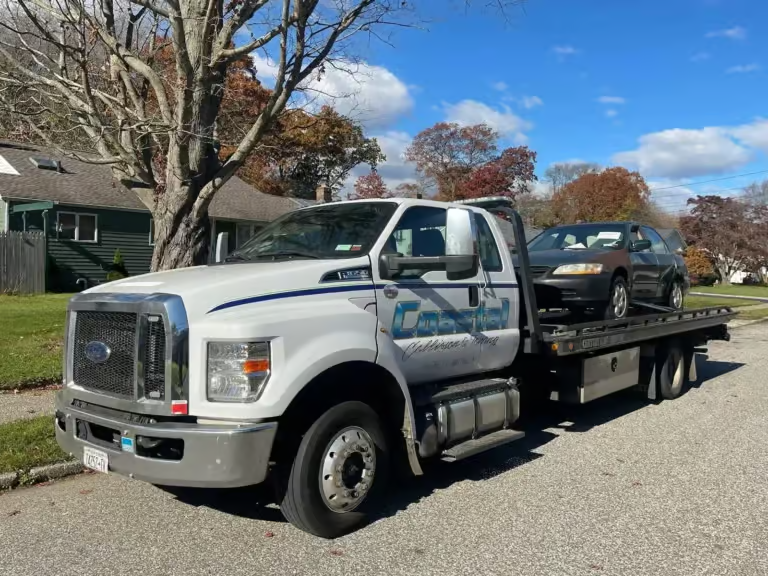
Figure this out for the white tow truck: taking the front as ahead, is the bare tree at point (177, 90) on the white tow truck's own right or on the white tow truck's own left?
on the white tow truck's own right

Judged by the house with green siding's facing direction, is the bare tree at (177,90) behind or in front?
in front

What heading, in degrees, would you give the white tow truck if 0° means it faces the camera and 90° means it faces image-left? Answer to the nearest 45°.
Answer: approximately 45°

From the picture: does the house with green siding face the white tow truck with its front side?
yes

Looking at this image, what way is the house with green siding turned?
toward the camera

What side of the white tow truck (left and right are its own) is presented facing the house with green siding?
right

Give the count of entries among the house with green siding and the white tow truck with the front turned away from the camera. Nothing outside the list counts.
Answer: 0
